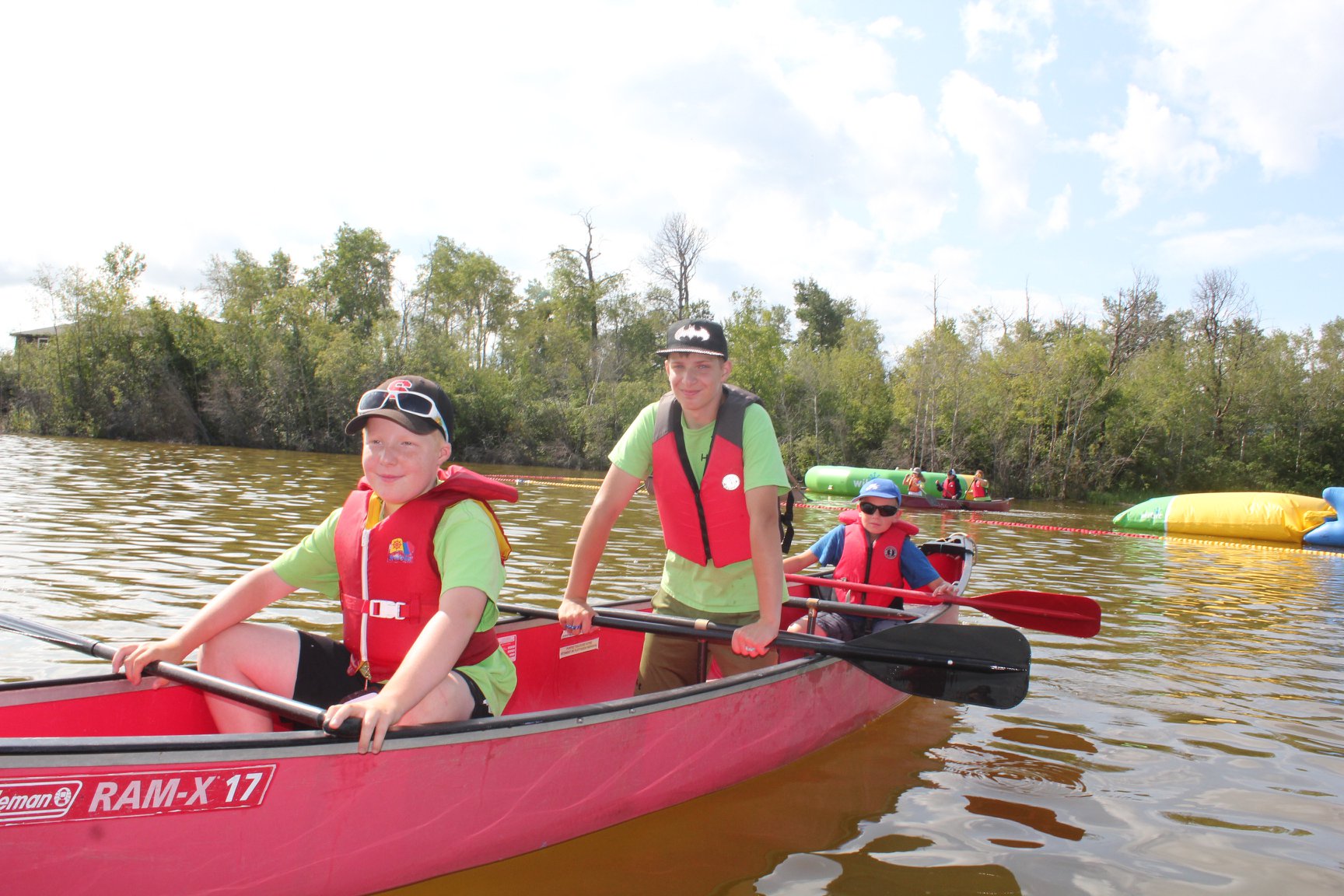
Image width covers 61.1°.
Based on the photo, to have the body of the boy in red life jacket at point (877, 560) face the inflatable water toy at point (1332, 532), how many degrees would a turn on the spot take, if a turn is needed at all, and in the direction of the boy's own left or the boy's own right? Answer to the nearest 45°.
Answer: approximately 135° to the boy's own left

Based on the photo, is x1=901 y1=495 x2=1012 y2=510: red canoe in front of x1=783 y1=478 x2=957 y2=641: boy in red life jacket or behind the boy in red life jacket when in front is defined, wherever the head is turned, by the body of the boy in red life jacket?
behind

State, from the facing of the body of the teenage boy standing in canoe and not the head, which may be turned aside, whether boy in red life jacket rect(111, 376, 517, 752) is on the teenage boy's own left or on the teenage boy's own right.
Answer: on the teenage boy's own right

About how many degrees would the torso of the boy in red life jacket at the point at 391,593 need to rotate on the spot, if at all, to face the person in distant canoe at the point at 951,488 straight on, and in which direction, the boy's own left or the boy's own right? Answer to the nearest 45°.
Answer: approximately 180°

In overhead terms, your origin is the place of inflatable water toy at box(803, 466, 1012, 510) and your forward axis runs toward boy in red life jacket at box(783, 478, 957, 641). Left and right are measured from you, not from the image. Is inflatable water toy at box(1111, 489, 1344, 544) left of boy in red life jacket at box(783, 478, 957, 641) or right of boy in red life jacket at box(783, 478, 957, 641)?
left

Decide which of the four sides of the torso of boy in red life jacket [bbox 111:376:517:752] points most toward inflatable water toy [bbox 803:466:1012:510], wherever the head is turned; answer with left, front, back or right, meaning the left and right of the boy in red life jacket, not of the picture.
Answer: back

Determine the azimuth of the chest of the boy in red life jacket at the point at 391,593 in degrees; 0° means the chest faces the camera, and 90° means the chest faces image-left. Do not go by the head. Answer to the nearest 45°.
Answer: approximately 45°

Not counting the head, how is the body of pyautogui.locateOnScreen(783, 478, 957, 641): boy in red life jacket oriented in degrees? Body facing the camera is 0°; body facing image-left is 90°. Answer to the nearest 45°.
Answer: approximately 0°

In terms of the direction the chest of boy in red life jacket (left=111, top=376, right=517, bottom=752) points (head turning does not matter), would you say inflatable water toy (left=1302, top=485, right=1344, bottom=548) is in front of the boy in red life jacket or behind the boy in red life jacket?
behind

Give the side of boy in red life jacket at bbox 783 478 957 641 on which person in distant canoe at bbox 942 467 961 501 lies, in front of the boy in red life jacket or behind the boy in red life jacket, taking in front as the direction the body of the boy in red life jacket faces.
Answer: behind

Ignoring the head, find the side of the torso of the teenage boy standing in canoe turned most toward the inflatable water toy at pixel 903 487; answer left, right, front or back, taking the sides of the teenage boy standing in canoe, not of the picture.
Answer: back

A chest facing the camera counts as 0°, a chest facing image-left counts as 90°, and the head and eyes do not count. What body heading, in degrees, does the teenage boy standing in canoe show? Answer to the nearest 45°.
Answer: approximately 0°

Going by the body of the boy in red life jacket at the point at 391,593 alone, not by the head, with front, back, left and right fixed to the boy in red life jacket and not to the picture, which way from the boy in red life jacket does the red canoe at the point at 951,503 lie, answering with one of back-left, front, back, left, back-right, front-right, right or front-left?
back
